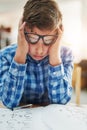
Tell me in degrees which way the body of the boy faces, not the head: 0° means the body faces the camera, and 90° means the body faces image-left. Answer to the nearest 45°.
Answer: approximately 0°
